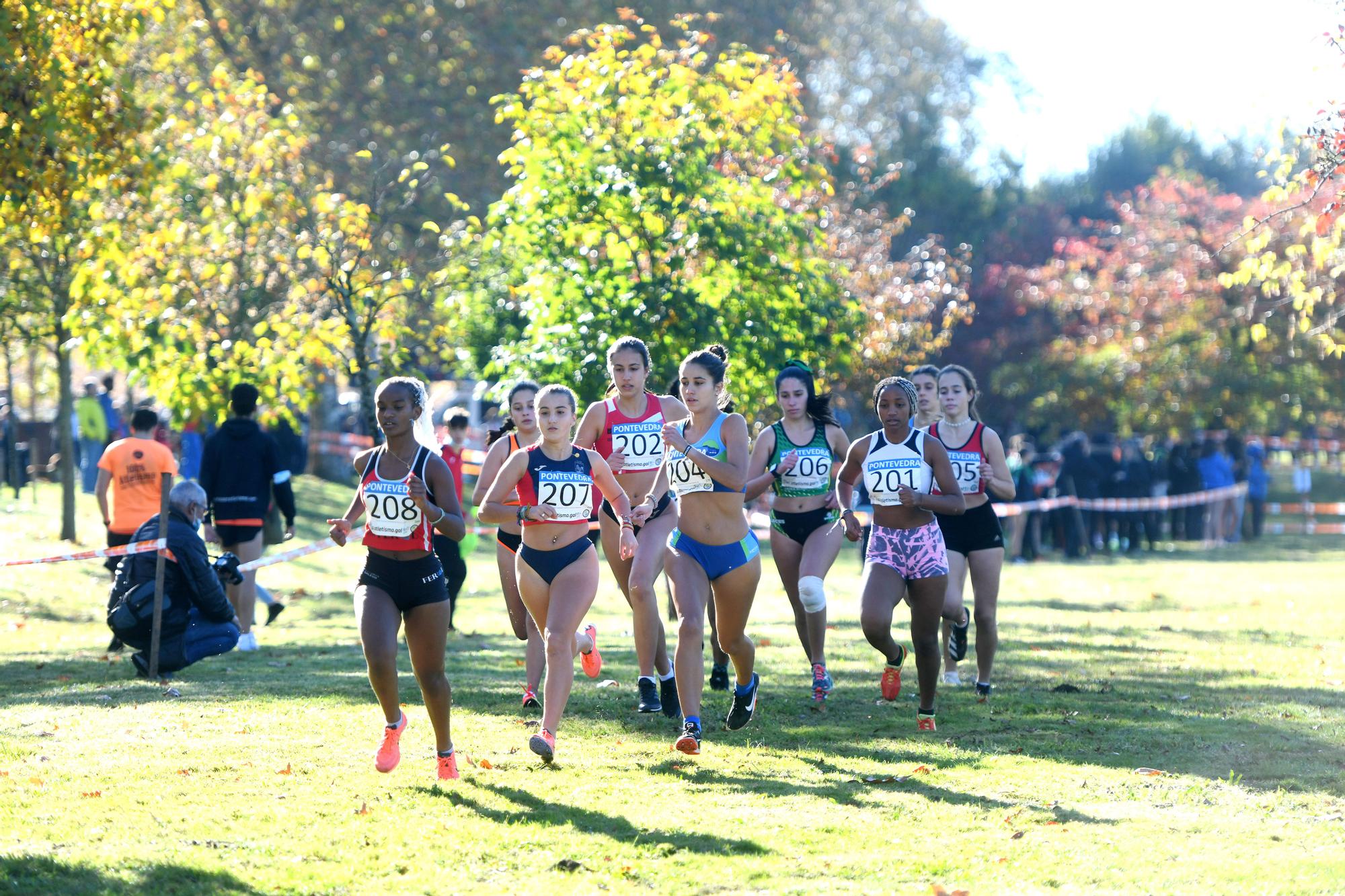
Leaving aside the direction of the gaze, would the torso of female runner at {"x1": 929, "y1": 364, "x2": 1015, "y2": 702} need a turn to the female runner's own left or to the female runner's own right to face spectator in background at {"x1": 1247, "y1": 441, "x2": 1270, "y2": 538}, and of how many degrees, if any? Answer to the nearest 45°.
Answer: approximately 135° to the female runner's own right

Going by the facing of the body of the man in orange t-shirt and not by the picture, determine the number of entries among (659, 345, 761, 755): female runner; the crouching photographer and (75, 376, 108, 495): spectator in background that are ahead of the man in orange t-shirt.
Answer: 1

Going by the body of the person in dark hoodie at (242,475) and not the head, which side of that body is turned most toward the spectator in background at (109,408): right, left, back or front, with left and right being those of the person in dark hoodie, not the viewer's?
front

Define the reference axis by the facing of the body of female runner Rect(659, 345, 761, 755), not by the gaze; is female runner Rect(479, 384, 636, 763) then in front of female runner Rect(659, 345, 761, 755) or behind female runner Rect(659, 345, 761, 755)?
in front

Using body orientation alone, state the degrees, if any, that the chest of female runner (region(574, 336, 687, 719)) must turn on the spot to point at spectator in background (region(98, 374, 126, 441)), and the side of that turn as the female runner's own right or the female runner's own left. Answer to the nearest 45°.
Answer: approximately 135° to the female runner's own right

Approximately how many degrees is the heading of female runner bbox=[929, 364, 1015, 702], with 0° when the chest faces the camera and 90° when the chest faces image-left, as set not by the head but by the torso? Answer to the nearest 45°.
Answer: approximately 45°

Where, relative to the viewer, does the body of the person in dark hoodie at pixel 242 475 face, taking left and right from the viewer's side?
facing away from the viewer

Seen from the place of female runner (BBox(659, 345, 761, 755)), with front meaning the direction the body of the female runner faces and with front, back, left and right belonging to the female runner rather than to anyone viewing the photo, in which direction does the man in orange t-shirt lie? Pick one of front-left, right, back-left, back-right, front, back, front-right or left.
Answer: right
